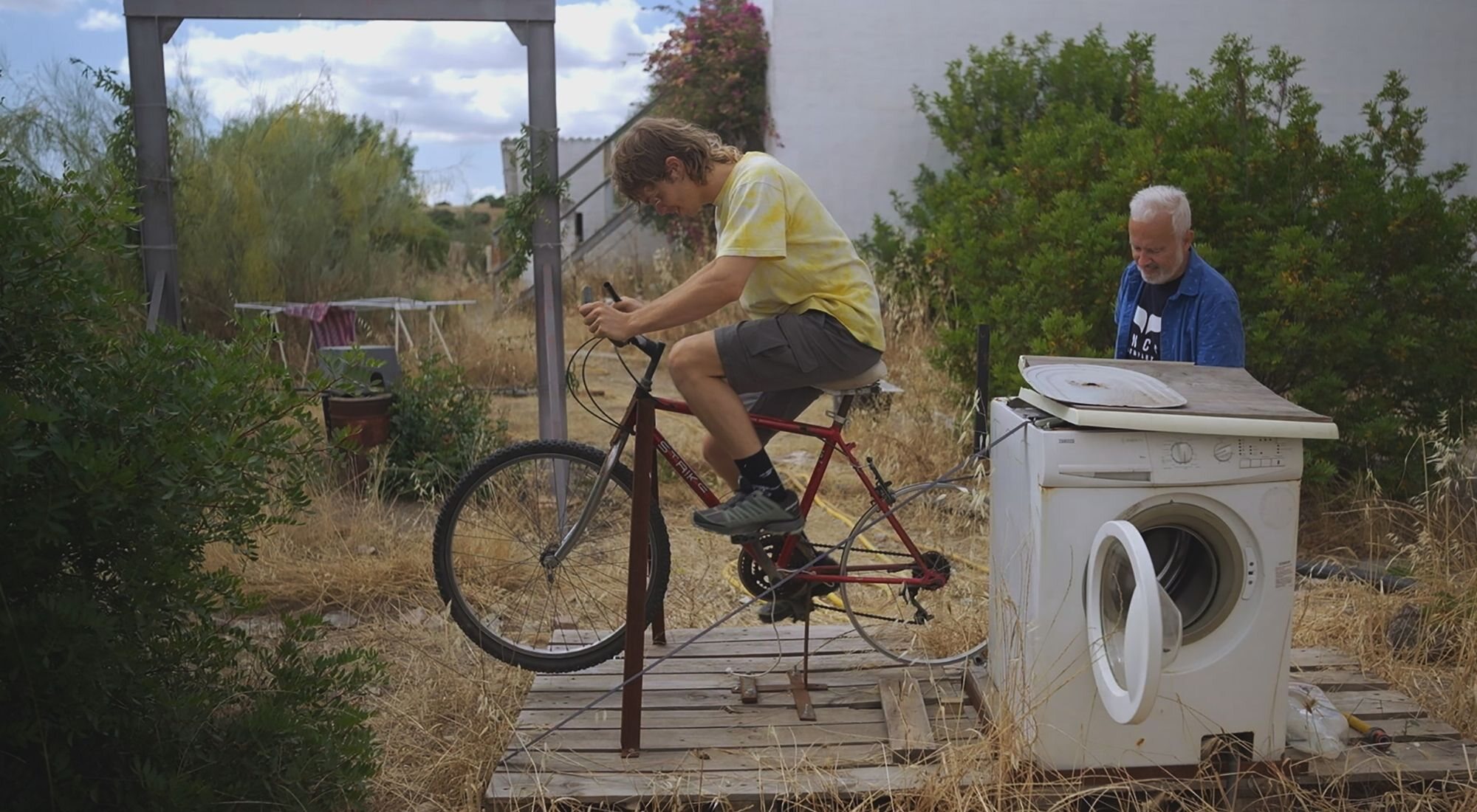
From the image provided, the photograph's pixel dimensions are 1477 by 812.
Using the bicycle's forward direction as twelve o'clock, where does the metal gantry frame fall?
The metal gantry frame is roughly at 2 o'clock from the bicycle.

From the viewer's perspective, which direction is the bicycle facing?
to the viewer's left

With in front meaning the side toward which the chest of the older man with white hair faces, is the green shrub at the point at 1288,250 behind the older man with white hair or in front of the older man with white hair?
behind

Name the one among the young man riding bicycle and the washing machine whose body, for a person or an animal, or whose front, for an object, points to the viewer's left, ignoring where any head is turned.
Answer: the young man riding bicycle

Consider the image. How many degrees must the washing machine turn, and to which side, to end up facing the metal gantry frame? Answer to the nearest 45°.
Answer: approximately 135° to its right

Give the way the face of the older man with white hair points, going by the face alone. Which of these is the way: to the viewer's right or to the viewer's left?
to the viewer's left

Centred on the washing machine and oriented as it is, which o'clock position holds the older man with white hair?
The older man with white hair is roughly at 6 o'clock from the washing machine.

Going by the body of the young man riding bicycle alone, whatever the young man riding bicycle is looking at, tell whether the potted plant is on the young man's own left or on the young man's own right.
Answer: on the young man's own right

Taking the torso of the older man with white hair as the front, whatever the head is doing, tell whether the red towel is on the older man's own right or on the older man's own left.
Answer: on the older man's own right

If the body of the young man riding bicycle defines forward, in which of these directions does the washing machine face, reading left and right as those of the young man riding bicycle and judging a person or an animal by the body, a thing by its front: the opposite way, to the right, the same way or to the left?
to the left

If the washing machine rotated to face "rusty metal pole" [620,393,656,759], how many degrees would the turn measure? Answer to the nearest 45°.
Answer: approximately 90° to its right

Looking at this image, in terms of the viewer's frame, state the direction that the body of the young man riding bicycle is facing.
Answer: to the viewer's left
